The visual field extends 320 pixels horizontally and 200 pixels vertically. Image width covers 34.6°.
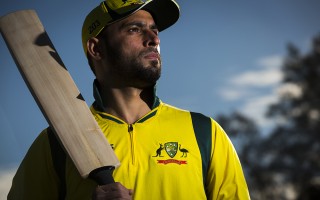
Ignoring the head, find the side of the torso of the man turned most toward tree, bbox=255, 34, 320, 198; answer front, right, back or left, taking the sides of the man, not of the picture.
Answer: back

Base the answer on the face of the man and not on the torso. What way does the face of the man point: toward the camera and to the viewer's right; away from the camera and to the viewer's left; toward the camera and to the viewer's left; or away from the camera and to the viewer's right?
toward the camera and to the viewer's right

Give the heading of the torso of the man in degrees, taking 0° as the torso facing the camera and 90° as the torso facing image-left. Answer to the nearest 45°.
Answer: approximately 0°
